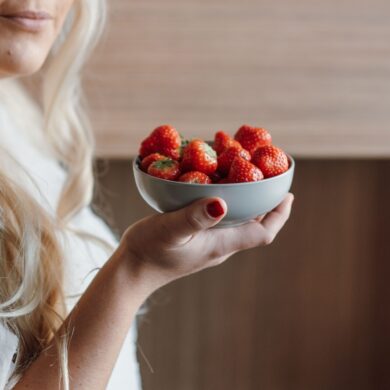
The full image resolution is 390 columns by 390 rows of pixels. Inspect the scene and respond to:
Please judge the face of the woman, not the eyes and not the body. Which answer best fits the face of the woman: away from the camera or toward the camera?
toward the camera

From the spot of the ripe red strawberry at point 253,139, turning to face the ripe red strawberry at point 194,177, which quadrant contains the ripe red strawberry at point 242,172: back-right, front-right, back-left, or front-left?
front-left

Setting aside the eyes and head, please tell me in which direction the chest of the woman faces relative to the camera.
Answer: toward the camera
